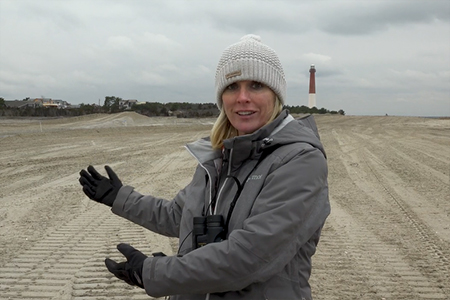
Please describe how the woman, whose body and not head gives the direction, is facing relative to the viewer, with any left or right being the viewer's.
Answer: facing the viewer and to the left of the viewer
